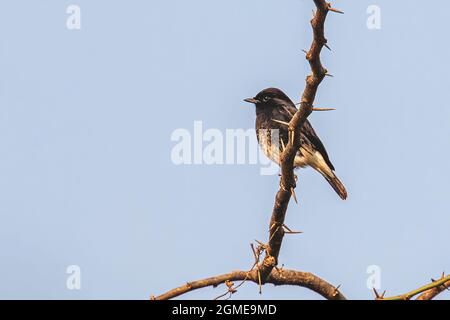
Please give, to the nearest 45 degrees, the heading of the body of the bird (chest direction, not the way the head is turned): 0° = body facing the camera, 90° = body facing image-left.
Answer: approximately 90°
